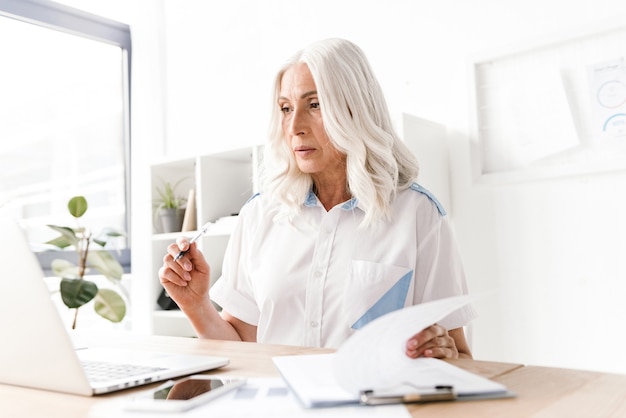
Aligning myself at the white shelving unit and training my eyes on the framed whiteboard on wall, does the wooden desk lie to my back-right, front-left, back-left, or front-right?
front-right

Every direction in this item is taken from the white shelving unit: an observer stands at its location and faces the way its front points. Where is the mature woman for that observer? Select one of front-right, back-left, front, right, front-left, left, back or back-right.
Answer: front-left

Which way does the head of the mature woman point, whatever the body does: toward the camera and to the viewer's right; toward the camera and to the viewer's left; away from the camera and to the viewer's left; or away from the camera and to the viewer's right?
toward the camera and to the viewer's left

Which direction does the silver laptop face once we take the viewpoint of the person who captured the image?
facing away from the viewer and to the right of the viewer

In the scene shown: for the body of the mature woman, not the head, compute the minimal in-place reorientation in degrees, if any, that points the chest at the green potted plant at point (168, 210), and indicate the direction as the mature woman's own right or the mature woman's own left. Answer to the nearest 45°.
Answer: approximately 90° to the mature woman's own right

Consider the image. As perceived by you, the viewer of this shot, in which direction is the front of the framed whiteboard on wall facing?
facing the viewer and to the left of the viewer

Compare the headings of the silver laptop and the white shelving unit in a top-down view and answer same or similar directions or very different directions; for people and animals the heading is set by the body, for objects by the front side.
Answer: very different directions

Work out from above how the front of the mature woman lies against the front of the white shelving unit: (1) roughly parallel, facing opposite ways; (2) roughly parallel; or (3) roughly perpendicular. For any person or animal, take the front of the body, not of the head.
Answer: roughly parallel

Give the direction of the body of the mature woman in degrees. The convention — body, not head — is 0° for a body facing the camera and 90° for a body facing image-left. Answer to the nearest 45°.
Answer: approximately 45°

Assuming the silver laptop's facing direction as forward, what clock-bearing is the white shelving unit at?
The white shelving unit is roughly at 11 o'clock from the silver laptop.

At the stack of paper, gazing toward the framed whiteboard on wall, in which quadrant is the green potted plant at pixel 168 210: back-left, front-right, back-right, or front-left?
front-left

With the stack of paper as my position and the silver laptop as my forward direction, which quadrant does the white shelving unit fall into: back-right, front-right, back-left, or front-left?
front-right

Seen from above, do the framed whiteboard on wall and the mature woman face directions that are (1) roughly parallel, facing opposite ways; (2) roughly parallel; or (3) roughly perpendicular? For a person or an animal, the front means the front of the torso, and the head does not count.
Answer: roughly parallel
